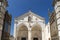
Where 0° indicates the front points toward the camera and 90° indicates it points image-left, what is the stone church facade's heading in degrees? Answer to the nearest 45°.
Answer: approximately 0°
